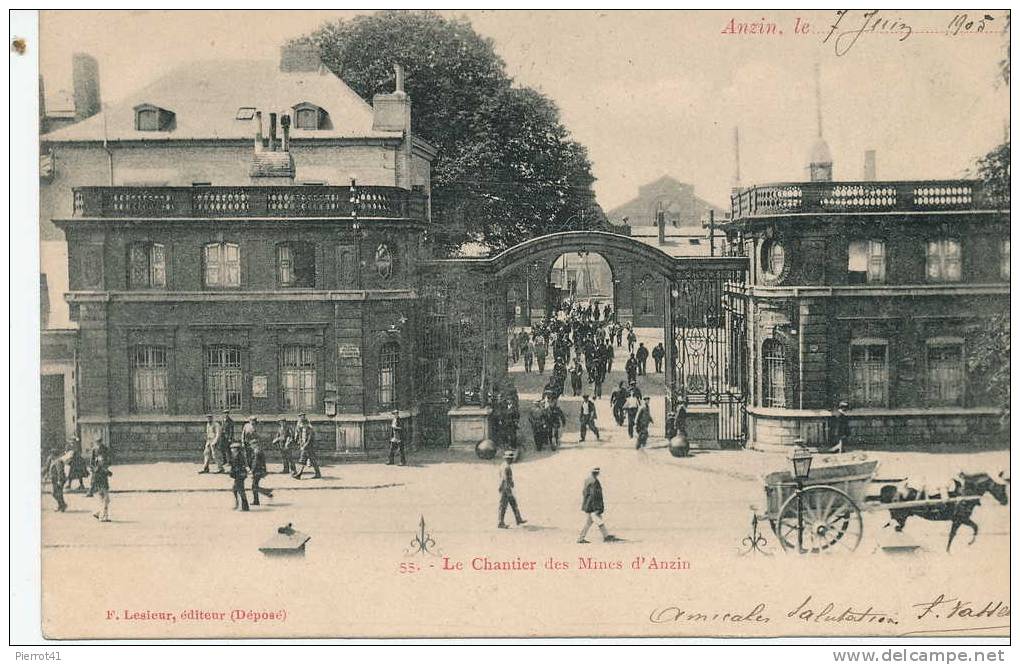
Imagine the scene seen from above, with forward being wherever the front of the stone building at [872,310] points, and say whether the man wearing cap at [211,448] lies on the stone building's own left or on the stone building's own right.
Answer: on the stone building's own right

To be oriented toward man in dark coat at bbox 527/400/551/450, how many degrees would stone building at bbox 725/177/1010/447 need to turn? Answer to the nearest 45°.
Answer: approximately 90° to its right

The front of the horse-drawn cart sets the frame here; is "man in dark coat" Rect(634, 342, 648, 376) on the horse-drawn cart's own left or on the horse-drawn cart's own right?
on the horse-drawn cart's own left

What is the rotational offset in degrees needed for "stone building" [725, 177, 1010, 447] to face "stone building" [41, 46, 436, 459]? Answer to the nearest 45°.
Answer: approximately 90° to its right

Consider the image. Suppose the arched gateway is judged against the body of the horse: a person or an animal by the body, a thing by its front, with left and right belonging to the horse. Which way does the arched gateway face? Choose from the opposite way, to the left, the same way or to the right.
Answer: to the right

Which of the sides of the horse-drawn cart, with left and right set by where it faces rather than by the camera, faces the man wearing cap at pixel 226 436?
back

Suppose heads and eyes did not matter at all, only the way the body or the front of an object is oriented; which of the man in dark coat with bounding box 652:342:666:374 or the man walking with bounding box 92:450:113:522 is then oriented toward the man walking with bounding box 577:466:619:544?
the man in dark coat

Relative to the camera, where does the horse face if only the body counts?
to the viewer's right
